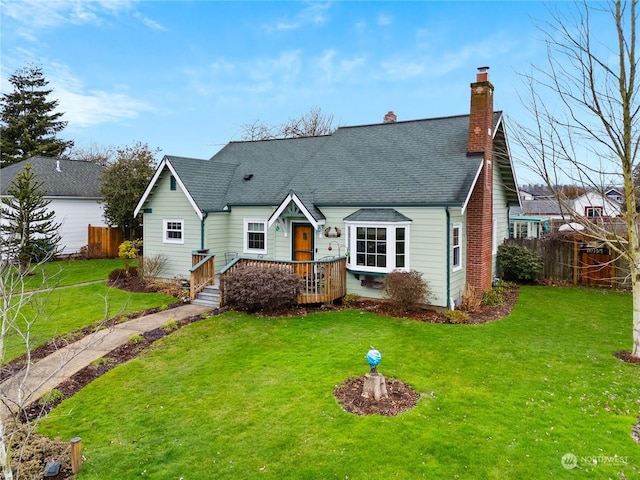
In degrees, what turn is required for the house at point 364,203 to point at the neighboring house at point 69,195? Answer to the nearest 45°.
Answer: approximately 90° to its right

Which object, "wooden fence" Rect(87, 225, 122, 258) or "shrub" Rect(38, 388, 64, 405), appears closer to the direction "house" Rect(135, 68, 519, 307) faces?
the shrub

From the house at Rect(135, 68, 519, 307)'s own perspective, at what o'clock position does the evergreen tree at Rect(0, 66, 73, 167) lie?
The evergreen tree is roughly at 3 o'clock from the house.

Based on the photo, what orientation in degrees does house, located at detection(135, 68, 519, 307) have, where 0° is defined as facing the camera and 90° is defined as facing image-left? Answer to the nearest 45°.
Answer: approximately 45°

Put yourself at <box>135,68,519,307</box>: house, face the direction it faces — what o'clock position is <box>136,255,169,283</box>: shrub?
The shrub is roughly at 2 o'clock from the house.

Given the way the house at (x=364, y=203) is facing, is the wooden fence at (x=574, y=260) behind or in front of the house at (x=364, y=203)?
behind

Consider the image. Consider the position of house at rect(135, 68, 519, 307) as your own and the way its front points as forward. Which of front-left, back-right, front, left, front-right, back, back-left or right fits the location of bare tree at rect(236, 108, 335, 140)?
back-right

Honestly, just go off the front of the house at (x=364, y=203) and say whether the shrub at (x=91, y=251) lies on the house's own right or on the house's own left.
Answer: on the house's own right
